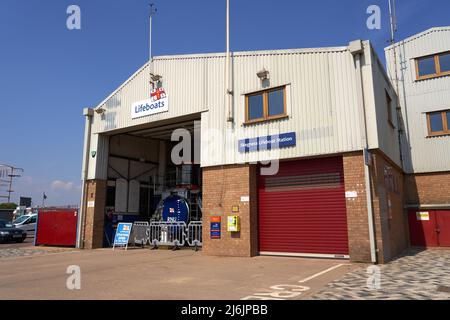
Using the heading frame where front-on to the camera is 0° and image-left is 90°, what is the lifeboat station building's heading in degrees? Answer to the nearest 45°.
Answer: approximately 45°

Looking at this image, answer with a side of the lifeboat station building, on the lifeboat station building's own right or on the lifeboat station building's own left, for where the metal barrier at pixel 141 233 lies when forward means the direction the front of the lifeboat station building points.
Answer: on the lifeboat station building's own right

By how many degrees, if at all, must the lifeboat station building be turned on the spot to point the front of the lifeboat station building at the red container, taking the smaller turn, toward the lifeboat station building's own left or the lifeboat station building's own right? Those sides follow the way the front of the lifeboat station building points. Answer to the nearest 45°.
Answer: approximately 90° to the lifeboat station building's own right
